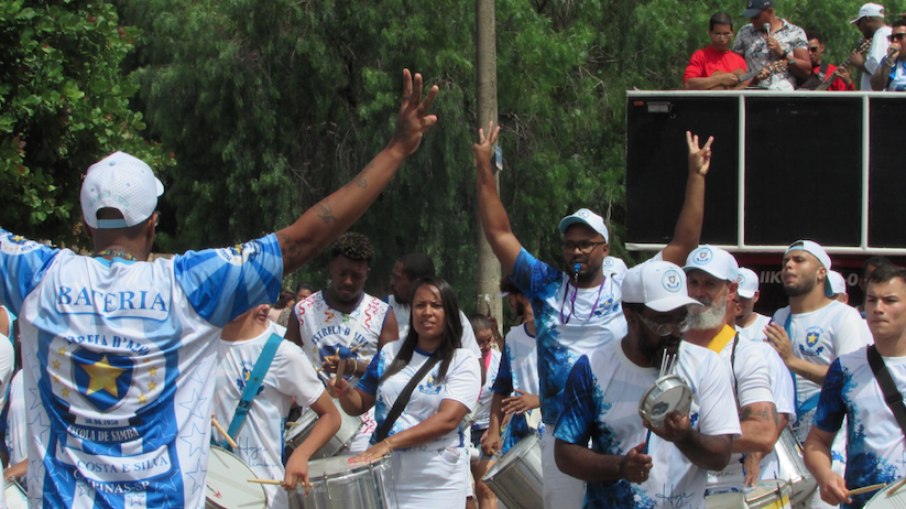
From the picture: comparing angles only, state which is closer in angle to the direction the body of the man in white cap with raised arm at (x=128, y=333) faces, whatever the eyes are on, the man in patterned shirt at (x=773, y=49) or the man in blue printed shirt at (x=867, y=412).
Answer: the man in patterned shirt

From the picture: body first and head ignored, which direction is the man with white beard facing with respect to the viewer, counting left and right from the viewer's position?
facing the viewer and to the left of the viewer

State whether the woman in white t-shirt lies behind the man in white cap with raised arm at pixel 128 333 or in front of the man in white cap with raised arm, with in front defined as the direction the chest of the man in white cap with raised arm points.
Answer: in front

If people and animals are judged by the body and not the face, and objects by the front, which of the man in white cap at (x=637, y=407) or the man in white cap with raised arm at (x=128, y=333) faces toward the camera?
the man in white cap at (x=637, y=407)

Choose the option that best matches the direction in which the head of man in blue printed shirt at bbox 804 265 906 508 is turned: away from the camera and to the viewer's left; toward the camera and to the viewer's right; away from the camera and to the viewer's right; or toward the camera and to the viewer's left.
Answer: toward the camera and to the viewer's left

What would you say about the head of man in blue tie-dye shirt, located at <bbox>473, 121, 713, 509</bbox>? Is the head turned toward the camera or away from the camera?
toward the camera

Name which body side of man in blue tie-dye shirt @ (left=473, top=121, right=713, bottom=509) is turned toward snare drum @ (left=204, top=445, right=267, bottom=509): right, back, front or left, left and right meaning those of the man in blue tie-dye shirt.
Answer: right

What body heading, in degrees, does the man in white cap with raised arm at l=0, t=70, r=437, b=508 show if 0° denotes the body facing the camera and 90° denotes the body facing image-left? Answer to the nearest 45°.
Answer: approximately 180°

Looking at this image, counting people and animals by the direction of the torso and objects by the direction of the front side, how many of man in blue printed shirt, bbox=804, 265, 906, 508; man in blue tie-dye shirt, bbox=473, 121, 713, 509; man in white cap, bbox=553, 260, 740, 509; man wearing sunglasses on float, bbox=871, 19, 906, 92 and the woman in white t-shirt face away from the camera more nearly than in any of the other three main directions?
0

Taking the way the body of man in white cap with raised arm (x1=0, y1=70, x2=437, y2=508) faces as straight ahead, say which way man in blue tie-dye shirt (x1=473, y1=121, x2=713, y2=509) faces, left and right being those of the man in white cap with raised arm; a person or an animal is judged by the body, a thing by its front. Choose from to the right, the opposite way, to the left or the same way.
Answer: the opposite way

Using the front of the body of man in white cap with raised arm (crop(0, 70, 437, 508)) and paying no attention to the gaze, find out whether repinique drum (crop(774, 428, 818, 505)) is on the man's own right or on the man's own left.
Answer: on the man's own right

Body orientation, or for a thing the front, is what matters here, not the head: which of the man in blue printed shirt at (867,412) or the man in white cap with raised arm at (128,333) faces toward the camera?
the man in blue printed shirt

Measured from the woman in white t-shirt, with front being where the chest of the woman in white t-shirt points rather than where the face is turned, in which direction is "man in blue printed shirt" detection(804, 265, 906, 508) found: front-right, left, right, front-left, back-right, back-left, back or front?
left

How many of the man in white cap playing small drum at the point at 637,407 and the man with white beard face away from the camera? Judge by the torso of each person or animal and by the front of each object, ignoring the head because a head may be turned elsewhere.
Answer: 0

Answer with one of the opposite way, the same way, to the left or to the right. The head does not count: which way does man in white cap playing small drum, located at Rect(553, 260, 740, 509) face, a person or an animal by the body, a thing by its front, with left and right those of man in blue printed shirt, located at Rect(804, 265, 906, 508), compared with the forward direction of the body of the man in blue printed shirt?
the same way

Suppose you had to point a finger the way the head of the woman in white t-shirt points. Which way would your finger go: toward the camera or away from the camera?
toward the camera

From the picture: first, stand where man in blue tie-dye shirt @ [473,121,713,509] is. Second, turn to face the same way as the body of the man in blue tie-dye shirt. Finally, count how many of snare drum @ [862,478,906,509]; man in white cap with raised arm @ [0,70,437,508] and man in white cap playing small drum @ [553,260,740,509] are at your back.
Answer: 0
